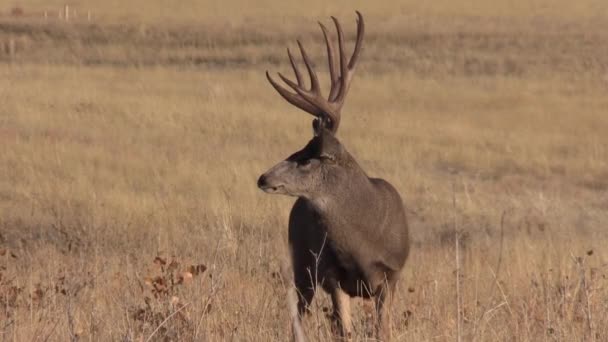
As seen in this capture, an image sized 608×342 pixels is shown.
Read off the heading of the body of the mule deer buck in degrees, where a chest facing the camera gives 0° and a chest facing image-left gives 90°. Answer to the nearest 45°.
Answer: approximately 45°

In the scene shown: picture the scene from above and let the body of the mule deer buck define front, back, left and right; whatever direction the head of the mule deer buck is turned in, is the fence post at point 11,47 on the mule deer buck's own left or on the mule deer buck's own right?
on the mule deer buck's own right
